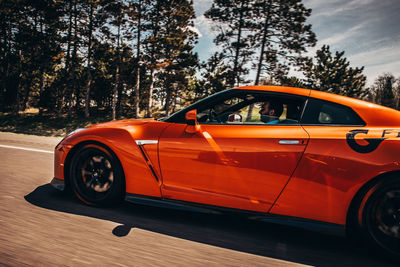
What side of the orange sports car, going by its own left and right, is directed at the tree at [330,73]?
right

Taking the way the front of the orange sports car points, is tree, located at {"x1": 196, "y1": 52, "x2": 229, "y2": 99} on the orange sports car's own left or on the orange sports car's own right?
on the orange sports car's own right

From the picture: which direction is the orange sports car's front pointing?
to the viewer's left

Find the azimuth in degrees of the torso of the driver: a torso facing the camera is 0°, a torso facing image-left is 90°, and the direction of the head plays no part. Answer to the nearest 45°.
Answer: approximately 90°

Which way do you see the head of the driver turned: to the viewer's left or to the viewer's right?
to the viewer's left
